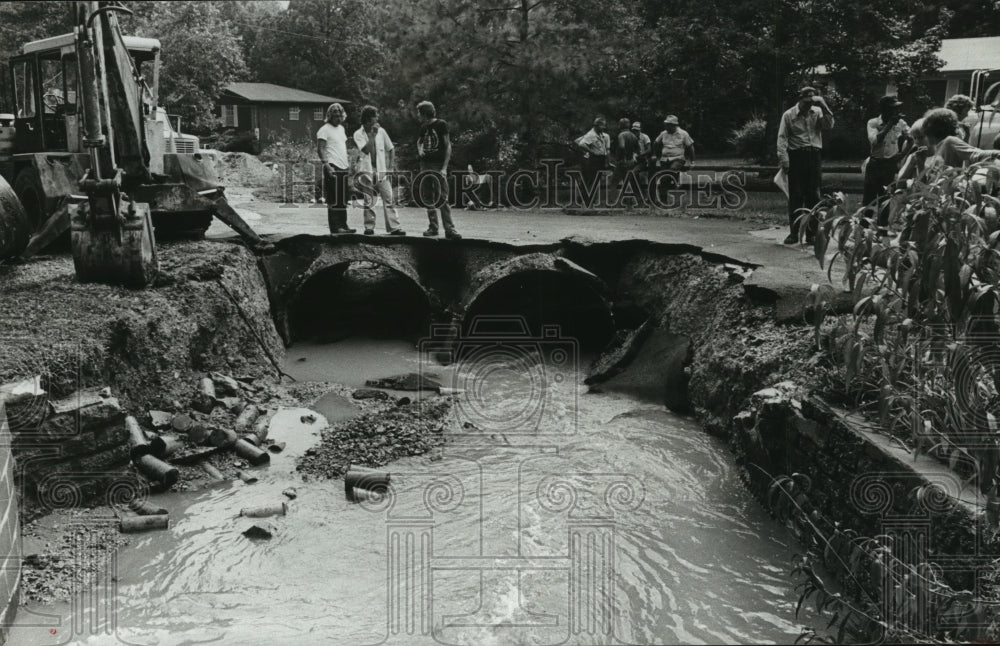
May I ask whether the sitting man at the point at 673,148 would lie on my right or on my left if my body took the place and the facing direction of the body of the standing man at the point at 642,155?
on my left

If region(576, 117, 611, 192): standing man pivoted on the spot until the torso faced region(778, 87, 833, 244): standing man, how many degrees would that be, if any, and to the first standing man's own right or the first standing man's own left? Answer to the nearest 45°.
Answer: approximately 45° to the first standing man's own right

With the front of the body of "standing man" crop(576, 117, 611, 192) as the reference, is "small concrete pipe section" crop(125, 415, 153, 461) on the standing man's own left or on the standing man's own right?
on the standing man's own right

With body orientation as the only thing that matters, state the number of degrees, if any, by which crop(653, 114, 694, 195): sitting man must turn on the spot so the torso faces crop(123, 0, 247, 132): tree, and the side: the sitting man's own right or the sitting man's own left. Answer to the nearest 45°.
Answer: approximately 135° to the sitting man's own right

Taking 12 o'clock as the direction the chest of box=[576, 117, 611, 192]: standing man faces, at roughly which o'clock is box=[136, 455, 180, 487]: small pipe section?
The small pipe section is roughly at 2 o'clock from the standing man.

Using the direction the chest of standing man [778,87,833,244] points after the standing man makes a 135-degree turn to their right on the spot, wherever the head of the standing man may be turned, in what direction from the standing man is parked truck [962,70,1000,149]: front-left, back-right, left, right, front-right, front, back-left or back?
right

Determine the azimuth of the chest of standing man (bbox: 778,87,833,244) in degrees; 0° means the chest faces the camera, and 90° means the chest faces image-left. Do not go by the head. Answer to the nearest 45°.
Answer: approximately 0°

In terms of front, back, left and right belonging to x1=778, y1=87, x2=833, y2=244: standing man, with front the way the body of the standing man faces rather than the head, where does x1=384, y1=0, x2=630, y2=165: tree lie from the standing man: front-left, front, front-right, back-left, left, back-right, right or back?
back-right

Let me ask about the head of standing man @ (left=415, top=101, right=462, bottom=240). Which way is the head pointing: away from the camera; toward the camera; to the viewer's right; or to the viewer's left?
to the viewer's left
